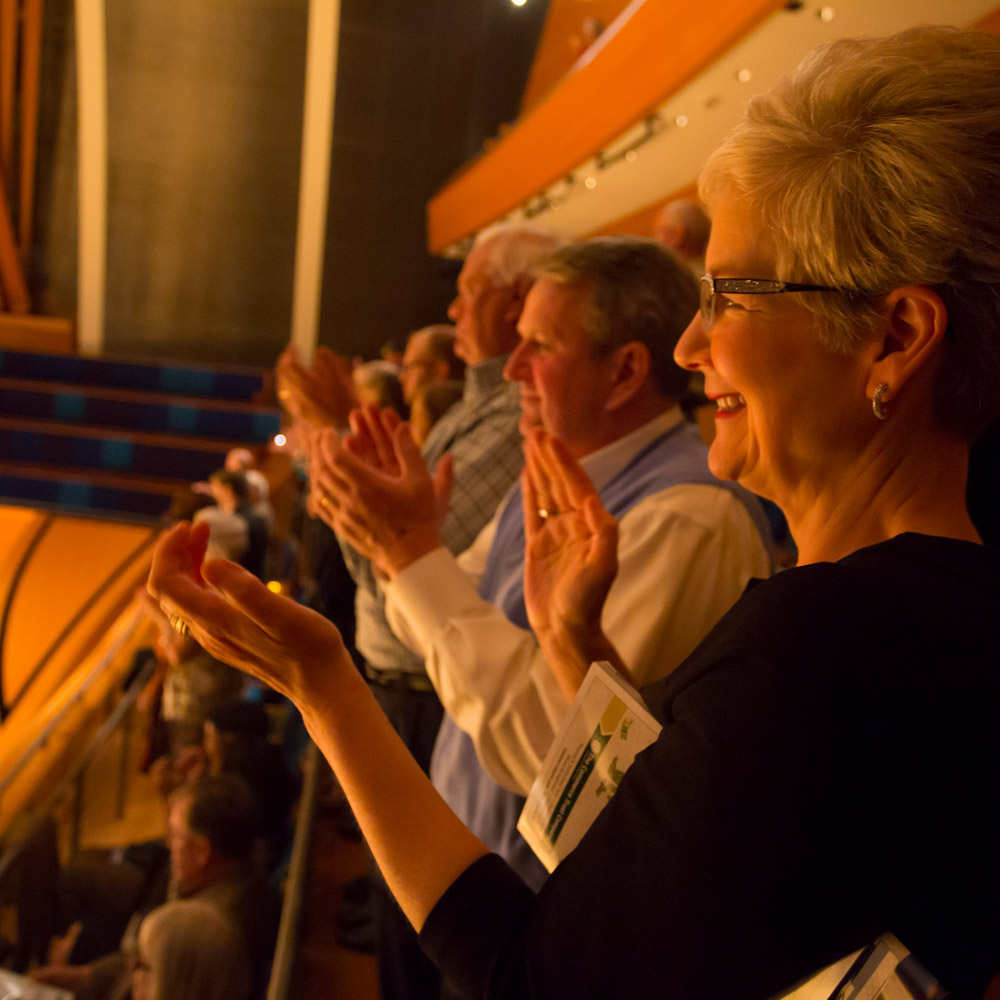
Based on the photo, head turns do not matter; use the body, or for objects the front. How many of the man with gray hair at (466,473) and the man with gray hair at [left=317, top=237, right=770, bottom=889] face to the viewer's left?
2

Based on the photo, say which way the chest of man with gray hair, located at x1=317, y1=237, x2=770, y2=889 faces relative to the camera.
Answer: to the viewer's left

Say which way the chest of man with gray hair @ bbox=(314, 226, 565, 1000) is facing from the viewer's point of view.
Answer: to the viewer's left

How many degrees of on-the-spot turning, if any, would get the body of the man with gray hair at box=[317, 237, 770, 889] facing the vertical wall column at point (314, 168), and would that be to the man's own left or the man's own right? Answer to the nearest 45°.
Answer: approximately 90° to the man's own right

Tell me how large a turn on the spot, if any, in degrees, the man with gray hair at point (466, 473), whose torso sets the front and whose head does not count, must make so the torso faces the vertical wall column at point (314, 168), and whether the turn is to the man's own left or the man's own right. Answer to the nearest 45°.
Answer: approximately 90° to the man's own right

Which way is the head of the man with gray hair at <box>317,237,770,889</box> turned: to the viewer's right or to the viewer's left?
to the viewer's left
